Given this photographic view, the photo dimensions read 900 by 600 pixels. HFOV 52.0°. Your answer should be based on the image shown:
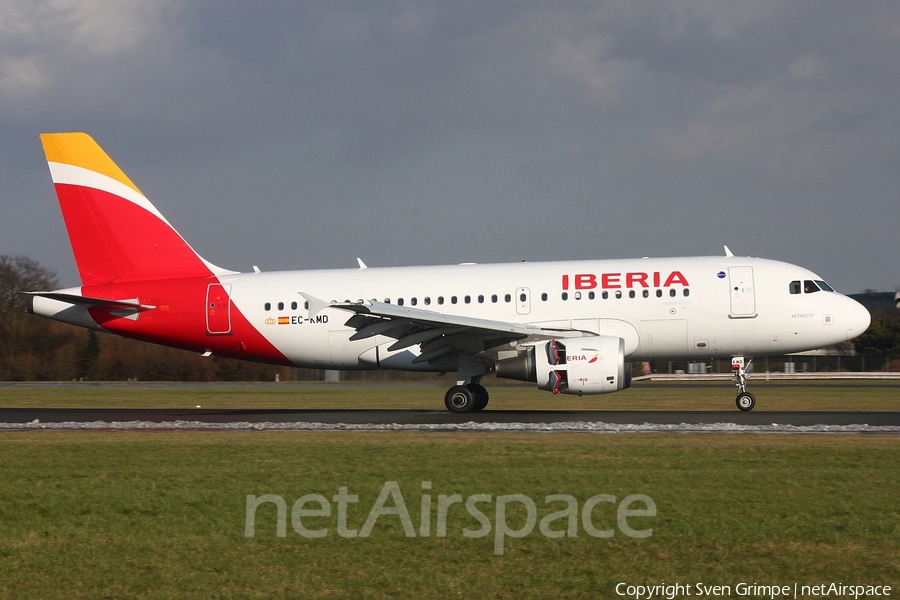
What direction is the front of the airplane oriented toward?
to the viewer's right
